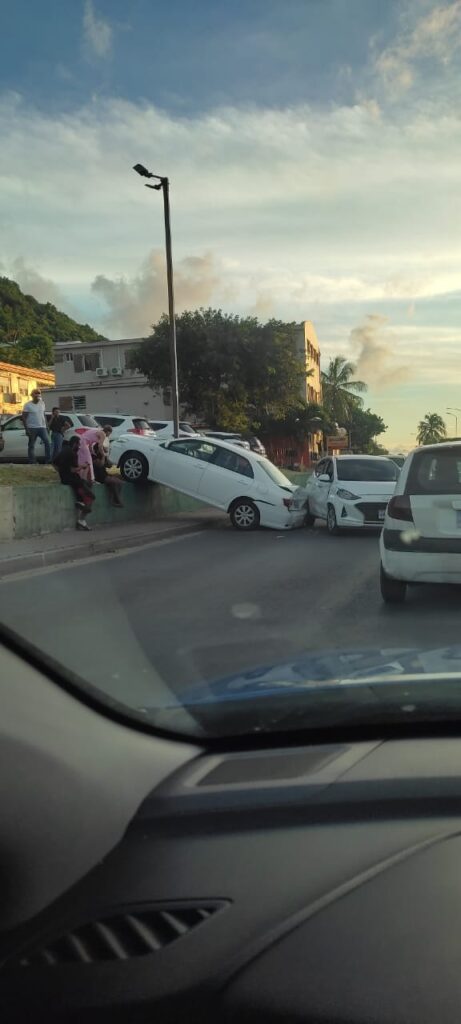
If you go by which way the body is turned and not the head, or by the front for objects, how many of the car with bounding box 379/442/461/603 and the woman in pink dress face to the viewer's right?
1

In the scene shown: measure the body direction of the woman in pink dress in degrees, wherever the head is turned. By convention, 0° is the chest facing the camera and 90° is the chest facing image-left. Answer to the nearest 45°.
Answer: approximately 270°

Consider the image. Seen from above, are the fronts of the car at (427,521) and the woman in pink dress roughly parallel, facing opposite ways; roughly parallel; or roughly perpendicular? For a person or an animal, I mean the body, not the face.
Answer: roughly perpendicular

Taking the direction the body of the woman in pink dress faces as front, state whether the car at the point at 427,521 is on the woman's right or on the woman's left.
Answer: on the woman's right

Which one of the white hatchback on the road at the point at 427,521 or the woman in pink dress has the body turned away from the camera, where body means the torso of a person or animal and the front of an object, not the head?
the white hatchback on the road

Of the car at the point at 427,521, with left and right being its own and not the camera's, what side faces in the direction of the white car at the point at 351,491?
front

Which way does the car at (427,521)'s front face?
away from the camera
